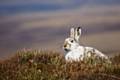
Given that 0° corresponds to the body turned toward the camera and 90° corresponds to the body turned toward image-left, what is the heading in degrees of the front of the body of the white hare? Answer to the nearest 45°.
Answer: approximately 45°
